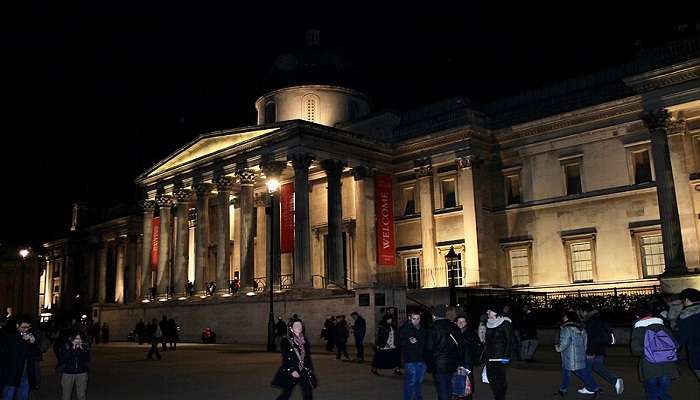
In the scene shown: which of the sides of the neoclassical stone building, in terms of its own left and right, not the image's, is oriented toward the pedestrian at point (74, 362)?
front

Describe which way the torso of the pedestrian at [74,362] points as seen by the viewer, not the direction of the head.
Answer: toward the camera

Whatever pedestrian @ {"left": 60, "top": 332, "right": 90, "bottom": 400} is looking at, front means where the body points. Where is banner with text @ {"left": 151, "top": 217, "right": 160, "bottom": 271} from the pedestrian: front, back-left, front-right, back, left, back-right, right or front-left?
back

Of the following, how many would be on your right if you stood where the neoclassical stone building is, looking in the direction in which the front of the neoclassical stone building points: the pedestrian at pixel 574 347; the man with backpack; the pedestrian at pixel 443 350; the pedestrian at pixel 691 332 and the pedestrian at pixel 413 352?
0

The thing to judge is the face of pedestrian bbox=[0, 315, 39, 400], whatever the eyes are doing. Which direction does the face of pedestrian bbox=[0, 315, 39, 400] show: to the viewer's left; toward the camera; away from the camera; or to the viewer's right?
toward the camera

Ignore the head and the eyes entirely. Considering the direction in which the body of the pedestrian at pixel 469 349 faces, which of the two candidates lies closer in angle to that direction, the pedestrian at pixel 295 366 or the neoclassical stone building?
the pedestrian

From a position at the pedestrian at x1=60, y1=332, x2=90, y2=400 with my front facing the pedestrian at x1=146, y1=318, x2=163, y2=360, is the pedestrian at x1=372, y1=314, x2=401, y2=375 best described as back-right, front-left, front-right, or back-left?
front-right

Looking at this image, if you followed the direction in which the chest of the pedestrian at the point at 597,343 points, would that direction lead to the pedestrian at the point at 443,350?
no

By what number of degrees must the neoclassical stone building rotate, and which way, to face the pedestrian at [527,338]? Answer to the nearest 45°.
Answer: approximately 45° to its left

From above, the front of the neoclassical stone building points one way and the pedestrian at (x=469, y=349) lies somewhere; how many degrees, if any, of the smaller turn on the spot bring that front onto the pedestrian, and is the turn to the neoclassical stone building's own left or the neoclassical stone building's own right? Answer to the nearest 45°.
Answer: approximately 45° to the neoclassical stone building's own left

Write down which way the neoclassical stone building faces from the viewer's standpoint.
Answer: facing the viewer and to the left of the viewer
